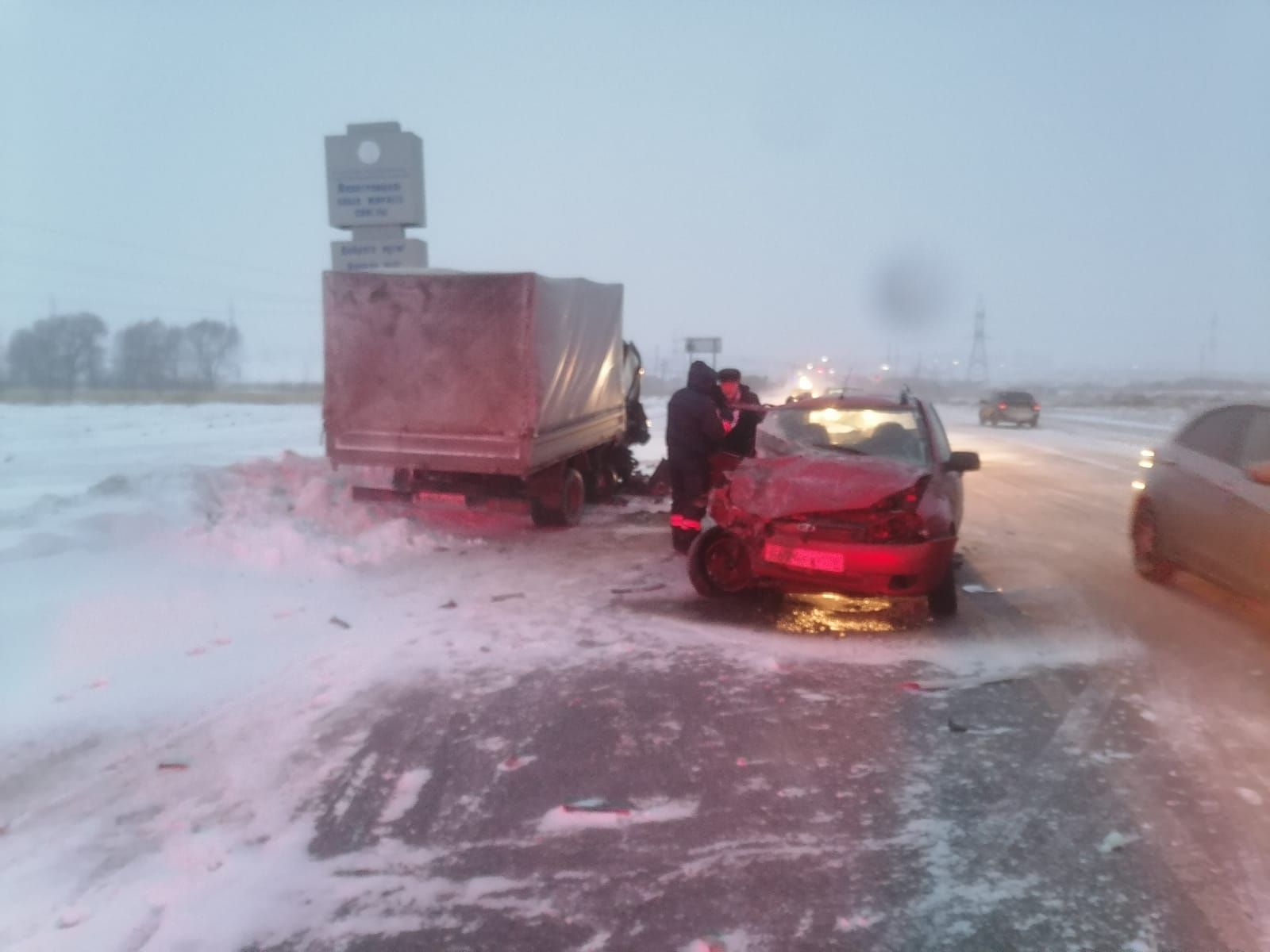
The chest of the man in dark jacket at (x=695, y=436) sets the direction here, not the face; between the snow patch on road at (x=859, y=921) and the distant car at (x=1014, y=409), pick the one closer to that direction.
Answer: the distant car

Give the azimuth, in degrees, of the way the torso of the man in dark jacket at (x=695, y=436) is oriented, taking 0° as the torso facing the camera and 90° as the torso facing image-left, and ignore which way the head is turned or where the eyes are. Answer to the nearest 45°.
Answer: approximately 225°

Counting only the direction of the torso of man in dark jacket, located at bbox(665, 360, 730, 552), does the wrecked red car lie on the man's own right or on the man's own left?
on the man's own right

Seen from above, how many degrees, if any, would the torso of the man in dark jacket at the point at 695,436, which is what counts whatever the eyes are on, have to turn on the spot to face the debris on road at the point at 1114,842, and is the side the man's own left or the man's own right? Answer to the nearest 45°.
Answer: approximately 135° to the man's own right

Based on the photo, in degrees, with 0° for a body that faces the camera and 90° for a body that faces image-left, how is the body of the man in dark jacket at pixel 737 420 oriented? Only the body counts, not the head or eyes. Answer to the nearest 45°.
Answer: approximately 45°

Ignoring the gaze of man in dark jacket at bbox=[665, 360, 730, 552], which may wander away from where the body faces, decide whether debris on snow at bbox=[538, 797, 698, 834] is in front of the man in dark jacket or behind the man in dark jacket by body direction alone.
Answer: behind

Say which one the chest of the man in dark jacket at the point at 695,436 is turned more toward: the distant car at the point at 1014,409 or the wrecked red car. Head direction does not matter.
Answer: the distant car

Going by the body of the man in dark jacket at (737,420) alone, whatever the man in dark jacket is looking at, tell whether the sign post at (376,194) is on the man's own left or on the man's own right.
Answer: on the man's own right

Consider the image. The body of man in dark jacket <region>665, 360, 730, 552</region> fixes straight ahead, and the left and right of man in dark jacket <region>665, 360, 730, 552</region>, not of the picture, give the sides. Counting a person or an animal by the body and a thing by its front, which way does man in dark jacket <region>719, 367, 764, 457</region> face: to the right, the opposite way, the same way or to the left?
the opposite way
